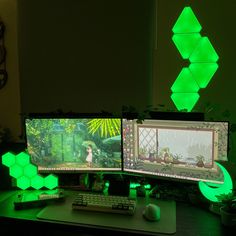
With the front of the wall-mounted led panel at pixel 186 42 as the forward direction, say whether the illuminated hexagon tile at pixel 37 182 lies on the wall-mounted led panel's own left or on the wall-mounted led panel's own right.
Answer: on the wall-mounted led panel's own right

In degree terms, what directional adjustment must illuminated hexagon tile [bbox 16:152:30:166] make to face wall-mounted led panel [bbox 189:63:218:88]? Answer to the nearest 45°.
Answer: approximately 90° to its left

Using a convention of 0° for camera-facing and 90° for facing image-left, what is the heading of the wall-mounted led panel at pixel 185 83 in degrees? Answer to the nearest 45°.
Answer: approximately 0°

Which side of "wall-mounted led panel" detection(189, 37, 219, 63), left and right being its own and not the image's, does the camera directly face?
front

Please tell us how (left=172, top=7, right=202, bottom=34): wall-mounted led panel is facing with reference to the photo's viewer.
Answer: facing the viewer

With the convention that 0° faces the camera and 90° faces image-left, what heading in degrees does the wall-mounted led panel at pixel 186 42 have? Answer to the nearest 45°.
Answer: approximately 0°

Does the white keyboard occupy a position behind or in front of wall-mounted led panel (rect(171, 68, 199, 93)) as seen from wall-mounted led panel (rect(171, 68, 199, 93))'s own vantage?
in front

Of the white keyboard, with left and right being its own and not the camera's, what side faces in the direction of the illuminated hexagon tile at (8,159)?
right

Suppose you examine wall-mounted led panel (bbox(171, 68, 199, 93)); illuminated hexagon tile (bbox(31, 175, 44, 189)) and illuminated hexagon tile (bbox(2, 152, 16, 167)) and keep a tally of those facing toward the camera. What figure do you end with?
3
